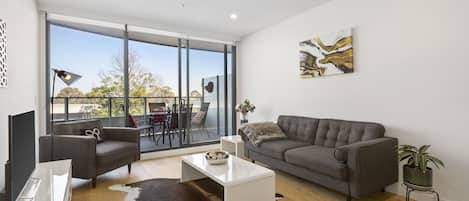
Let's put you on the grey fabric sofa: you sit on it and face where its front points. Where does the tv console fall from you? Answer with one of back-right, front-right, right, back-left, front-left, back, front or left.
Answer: front

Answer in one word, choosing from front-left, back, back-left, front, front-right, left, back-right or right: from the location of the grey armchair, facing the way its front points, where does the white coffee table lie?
front

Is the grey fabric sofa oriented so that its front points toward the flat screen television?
yes

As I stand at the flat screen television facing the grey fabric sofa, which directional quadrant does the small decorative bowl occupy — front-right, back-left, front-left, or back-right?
front-left

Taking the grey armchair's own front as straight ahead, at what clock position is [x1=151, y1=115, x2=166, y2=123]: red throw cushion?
The red throw cushion is roughly at 9 o'clock from the grey armchair.

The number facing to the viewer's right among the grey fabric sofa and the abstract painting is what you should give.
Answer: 0

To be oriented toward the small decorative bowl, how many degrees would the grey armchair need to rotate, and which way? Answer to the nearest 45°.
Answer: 0° — it already faces it

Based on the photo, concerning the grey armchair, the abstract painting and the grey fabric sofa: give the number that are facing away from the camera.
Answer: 0

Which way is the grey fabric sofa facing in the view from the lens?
facing the viewer and to the left of the viewer

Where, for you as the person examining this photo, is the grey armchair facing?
facing the viewer and to the right of the viewer

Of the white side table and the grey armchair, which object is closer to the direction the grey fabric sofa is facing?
the grey armchair

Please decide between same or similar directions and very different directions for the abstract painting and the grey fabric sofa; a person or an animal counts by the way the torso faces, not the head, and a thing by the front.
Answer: same or similar directions

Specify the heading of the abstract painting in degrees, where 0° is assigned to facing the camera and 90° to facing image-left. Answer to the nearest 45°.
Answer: approximately 45°

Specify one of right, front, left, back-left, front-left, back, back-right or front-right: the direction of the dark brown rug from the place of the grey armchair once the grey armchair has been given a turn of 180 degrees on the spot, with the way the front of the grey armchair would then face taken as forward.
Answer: back
